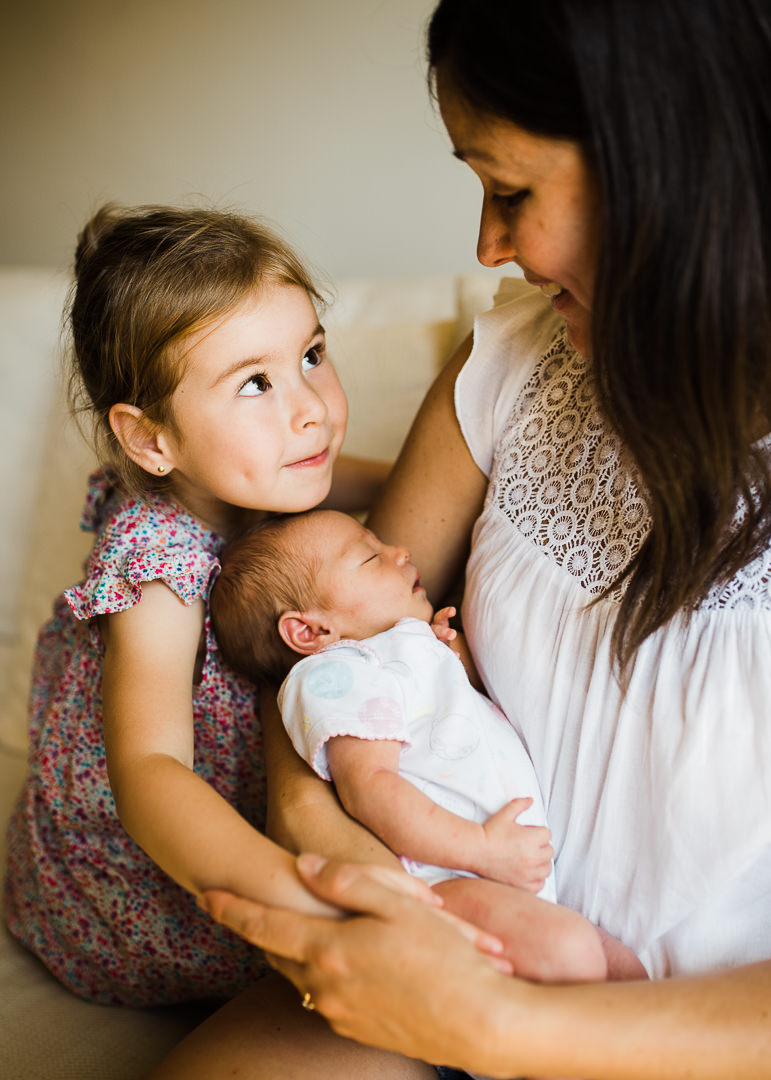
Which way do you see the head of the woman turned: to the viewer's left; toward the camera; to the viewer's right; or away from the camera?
to the viewer's left

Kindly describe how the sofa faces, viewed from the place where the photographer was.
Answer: facing the viewer

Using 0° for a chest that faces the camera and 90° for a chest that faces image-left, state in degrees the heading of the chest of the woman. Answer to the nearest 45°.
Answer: approximately 45°
